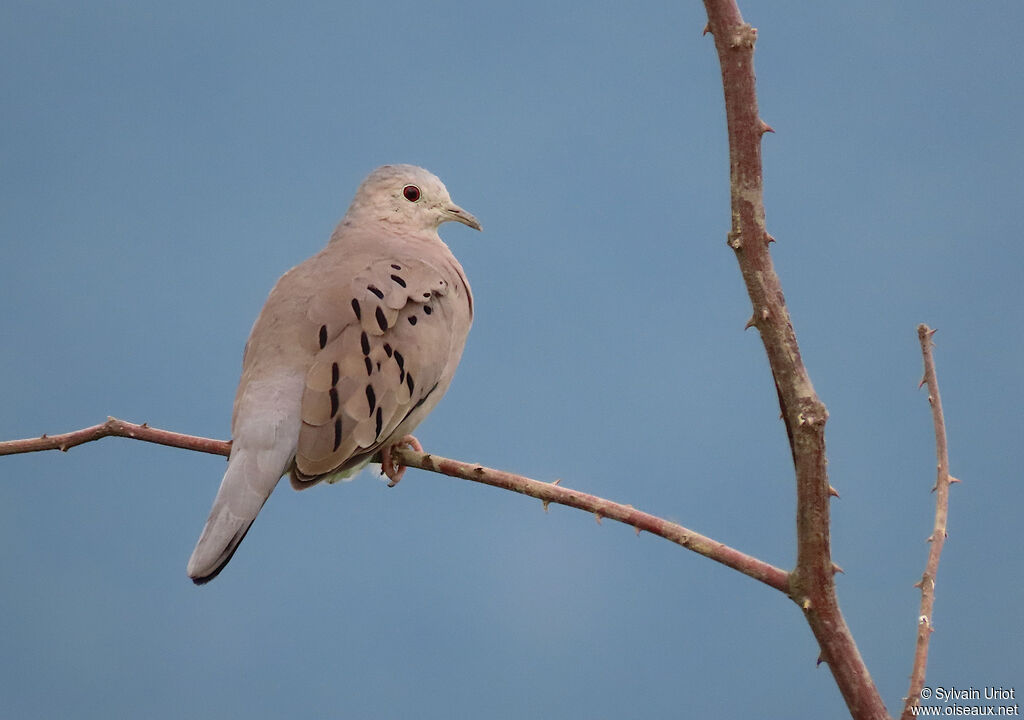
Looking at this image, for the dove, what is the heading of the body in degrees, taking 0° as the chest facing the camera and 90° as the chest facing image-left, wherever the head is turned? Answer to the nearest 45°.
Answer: approximately 225°

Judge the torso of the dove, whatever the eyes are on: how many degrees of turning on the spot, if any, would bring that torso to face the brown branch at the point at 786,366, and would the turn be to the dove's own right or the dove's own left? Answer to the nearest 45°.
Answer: approximately 90° to the dove's own right
